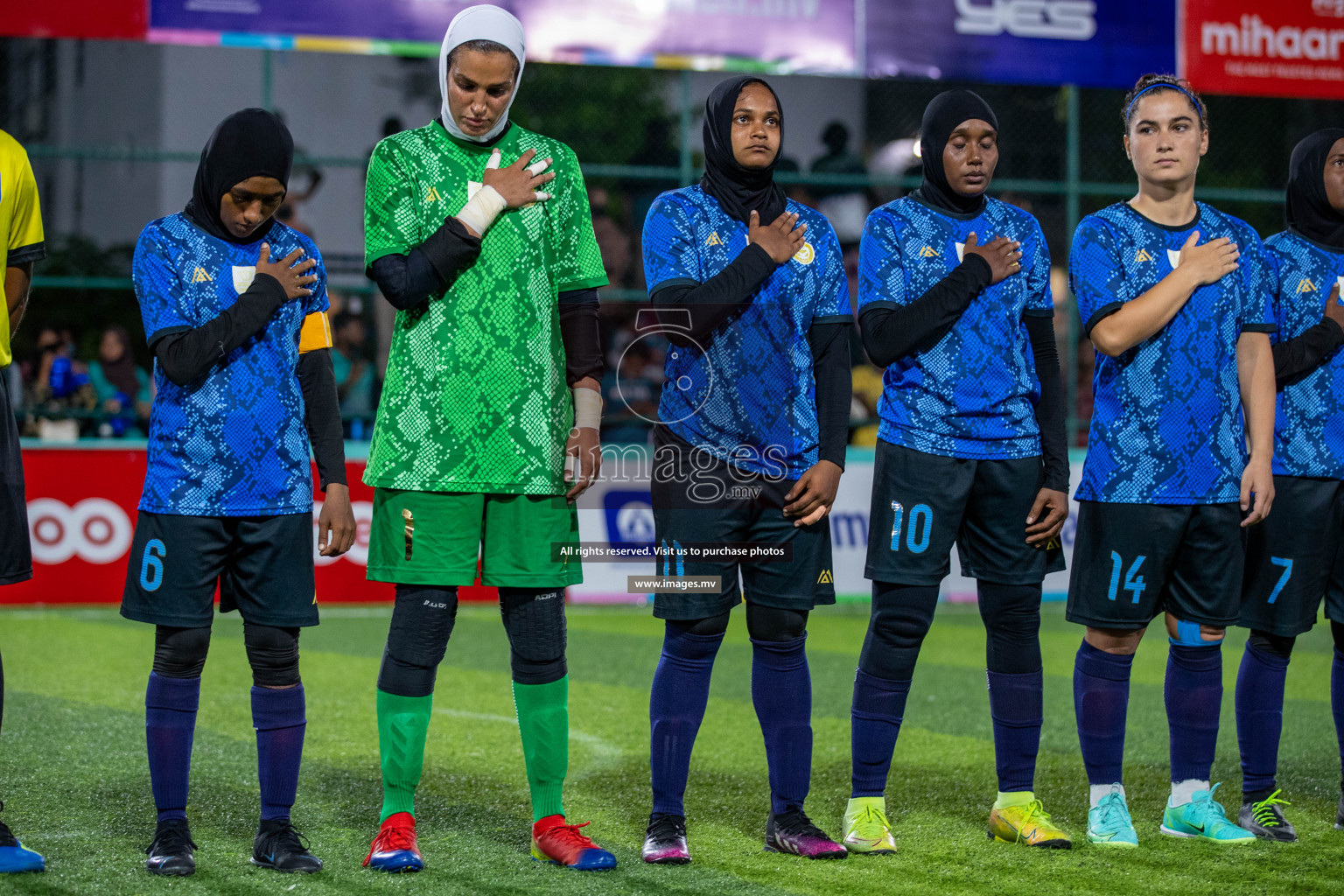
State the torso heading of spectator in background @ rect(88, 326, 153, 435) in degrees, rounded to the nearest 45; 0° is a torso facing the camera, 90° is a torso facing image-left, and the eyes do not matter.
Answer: approximately 0°

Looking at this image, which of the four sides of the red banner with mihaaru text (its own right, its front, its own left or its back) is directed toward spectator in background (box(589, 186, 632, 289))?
right

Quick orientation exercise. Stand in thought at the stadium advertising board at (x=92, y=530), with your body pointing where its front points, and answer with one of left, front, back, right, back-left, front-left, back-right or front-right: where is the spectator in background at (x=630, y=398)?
back-left

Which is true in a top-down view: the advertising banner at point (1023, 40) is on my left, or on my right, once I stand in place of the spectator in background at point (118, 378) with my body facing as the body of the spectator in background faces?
on my left

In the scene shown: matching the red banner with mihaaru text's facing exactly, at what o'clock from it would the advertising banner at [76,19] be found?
The advertising banner is roughly at 2 o'clock from the red banner with mihaaru text.

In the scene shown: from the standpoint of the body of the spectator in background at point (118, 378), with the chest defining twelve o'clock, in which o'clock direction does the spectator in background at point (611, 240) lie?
the spectator in background at point (611, 240) is roughly at 9 o'clock from the spectator in background at point (118, 378).
